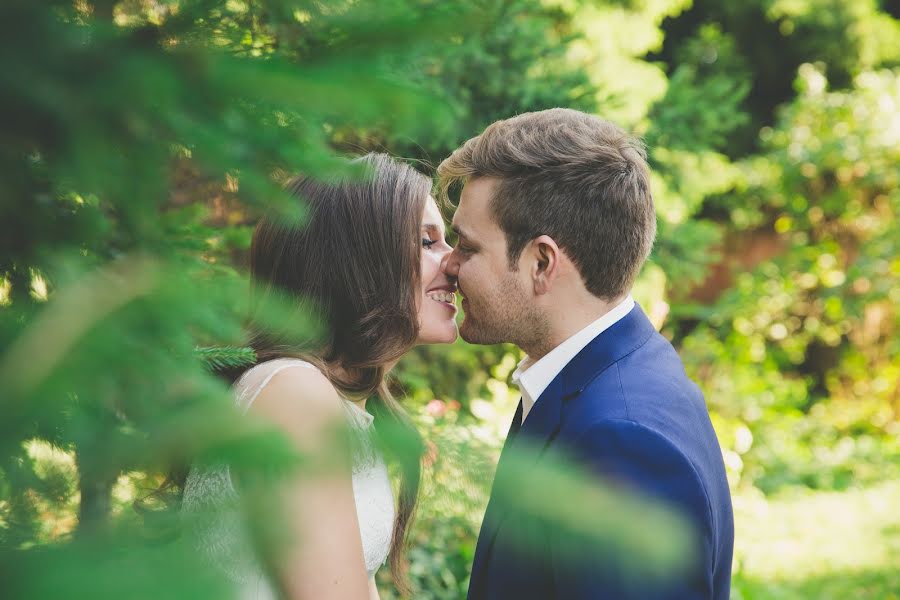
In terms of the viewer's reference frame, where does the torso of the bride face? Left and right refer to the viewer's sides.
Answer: facing to the right of the viewer

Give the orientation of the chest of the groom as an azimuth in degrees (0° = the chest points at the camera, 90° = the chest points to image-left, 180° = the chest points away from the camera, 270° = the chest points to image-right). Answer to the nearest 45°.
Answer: approximately 90°

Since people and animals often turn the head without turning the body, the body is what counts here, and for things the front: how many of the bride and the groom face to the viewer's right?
1

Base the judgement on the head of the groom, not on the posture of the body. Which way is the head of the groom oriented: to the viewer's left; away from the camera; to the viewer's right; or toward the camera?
to the viewer's left

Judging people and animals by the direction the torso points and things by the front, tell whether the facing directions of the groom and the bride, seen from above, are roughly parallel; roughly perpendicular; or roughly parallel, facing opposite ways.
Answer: roughly parallel, facing opposite ways

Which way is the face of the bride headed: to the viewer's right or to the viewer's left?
to the viewer's right
